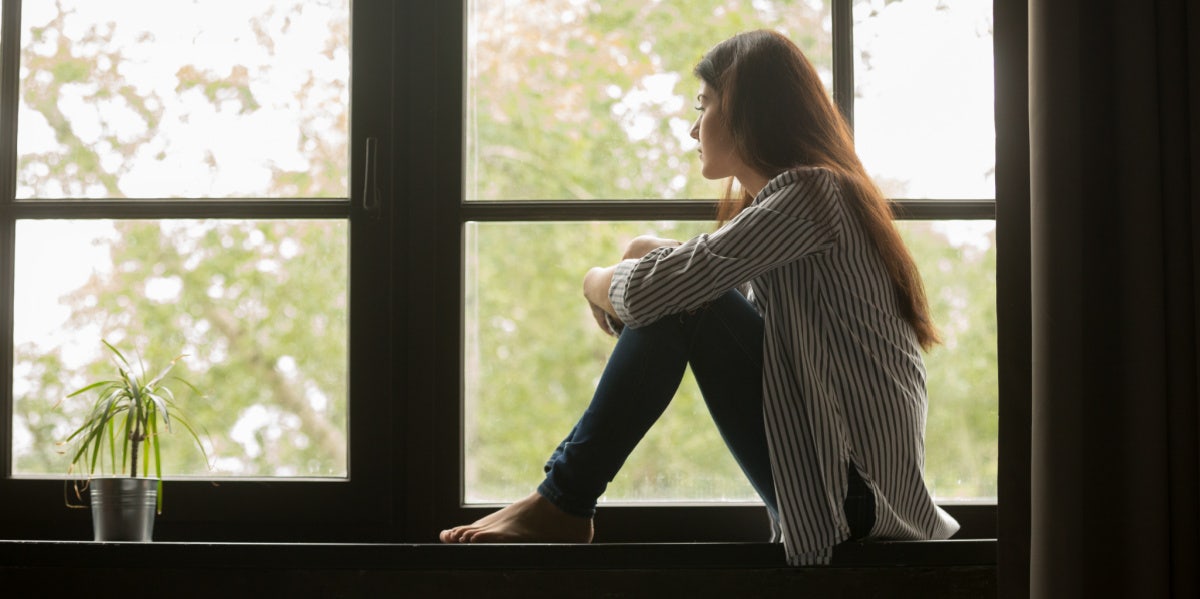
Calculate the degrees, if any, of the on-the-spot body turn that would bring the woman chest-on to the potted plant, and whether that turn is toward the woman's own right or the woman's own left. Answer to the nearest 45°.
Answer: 0° — they already face it

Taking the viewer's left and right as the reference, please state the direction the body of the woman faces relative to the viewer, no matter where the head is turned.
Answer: facing to the left of the viewer

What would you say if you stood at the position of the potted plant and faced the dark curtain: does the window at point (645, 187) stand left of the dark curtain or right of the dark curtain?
left
